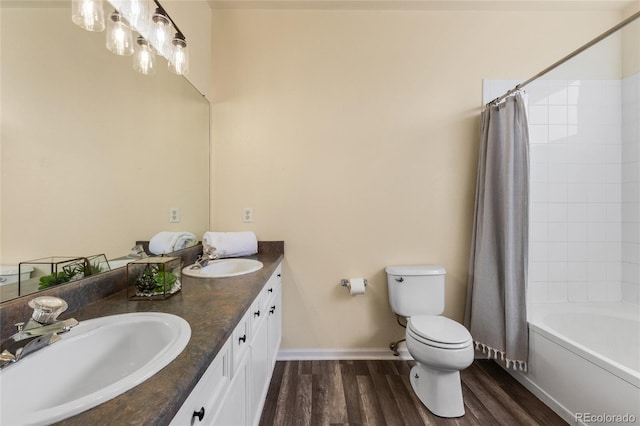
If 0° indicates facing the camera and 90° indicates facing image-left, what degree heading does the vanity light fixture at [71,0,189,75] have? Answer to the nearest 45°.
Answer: approximately 315°

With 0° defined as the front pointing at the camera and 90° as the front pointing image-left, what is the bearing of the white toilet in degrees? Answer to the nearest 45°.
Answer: approximately 315°

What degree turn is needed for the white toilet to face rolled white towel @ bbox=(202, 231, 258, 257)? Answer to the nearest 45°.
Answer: approximately 135° to its right

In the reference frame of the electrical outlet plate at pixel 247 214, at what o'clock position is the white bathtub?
The white bathtub is roughly at 10 o'clock from the electrical outlet plate.

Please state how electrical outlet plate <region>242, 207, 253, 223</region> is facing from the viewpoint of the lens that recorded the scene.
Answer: facing the viewer

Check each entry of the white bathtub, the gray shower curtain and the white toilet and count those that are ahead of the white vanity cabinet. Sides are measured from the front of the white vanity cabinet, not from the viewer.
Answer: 3

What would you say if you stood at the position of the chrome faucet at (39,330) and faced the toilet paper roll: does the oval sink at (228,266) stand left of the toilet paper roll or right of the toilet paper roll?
left

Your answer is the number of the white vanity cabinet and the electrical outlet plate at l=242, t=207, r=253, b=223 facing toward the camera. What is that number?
1

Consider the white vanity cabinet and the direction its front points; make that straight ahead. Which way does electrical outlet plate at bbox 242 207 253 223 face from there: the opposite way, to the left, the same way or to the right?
to the right

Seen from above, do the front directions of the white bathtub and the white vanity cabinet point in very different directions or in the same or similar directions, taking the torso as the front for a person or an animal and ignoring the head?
very different directions

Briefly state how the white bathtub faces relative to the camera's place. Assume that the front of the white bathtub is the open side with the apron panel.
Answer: facing the viewer and to the left of the viewer

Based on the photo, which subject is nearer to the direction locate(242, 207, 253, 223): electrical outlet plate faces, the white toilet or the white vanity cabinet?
the white vanity cabinet

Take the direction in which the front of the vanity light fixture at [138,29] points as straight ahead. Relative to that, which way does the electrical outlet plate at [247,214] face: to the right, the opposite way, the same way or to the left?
to the right

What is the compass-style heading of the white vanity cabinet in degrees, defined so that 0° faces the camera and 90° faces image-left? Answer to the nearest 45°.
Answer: approximately 270°

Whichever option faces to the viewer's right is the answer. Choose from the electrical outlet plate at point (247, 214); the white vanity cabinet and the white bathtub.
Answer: the white vanity cabinet
